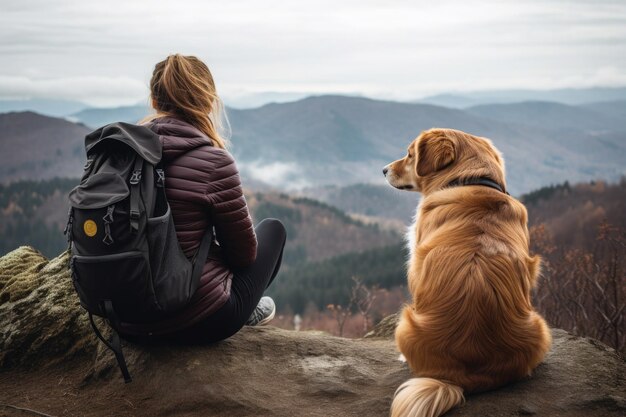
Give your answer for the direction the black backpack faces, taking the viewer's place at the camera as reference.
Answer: facing the viewer and to the left of the viewer

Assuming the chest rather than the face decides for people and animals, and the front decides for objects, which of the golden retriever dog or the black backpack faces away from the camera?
the golden retriever dog

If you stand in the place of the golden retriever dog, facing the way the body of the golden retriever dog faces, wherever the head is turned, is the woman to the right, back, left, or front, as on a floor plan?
left

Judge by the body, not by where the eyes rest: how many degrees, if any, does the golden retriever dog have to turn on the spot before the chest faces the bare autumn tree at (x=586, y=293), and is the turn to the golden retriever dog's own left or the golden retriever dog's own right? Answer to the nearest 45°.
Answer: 0° — it already faces it

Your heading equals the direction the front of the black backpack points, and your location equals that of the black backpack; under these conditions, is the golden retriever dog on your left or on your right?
on your left

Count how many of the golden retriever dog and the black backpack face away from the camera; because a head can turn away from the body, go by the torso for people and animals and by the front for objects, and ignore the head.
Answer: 1

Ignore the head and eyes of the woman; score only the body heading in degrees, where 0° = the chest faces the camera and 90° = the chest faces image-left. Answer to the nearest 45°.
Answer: approximately 225°

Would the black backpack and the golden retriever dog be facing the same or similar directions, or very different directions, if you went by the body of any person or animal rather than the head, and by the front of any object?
very different directions

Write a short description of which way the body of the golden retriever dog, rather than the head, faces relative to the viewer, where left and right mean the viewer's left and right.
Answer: facing away from the viewer

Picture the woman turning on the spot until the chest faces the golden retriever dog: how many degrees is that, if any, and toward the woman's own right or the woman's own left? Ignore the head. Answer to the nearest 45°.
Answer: approximately 90° to the woman's own right
